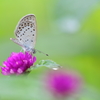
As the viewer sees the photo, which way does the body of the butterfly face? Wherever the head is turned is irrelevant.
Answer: to the viewer's right

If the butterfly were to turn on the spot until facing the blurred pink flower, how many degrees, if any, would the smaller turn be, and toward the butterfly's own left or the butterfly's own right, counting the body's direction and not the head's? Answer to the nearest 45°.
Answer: approximately 90° to the butterfly's own right
